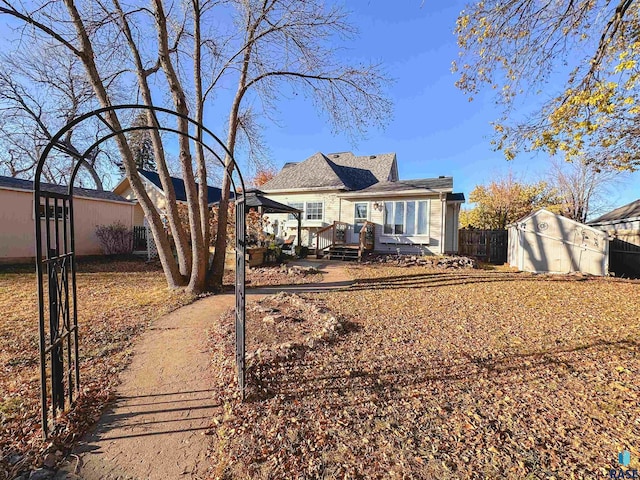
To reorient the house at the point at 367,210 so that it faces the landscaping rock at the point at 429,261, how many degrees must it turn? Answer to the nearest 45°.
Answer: approximately 45° to its left

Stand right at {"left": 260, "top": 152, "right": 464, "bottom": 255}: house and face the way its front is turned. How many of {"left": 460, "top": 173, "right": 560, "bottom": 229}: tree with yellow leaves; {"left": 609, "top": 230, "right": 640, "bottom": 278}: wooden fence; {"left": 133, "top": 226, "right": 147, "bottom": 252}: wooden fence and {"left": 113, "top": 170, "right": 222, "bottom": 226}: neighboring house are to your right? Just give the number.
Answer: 2

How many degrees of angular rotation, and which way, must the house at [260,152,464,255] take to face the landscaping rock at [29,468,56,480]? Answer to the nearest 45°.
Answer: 0° — it already faces it

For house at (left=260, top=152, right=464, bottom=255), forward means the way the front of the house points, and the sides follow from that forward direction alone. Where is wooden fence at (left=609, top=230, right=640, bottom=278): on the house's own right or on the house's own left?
on the house's own left

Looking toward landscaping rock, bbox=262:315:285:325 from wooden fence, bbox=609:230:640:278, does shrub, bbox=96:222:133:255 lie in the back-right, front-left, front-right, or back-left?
front-right

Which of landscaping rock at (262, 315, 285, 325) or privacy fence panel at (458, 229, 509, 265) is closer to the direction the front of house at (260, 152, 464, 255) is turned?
the landscaping rock

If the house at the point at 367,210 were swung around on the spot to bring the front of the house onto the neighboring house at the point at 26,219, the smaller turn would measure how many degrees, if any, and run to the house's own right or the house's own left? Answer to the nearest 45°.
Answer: approximately 90° to the house's own right

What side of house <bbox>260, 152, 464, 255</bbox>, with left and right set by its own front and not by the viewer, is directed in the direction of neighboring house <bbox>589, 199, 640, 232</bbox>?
left

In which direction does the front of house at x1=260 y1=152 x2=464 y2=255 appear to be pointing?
toward the camera

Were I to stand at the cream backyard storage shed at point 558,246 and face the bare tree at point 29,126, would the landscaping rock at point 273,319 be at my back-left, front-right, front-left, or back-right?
front-left

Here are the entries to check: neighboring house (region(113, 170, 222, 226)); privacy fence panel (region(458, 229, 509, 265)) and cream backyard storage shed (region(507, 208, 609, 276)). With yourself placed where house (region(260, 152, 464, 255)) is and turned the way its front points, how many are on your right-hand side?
1

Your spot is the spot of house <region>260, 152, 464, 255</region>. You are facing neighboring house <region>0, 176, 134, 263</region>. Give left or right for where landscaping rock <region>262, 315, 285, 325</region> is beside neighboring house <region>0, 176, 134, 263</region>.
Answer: left

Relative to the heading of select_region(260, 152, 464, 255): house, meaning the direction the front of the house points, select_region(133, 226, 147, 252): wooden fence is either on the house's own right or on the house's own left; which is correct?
on the house's own right

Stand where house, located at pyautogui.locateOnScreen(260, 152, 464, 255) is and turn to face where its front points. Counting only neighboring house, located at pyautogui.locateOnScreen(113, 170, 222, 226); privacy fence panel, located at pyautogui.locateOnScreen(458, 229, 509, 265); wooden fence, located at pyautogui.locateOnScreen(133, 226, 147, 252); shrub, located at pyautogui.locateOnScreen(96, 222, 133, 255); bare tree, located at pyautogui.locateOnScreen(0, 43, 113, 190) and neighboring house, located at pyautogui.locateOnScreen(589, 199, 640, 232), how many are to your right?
4

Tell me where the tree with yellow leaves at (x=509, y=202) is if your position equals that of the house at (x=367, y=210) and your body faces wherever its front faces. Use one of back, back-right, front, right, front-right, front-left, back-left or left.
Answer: back-left

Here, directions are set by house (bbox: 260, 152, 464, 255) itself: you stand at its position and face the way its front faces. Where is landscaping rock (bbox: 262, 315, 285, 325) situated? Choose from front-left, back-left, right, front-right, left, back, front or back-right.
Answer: front
